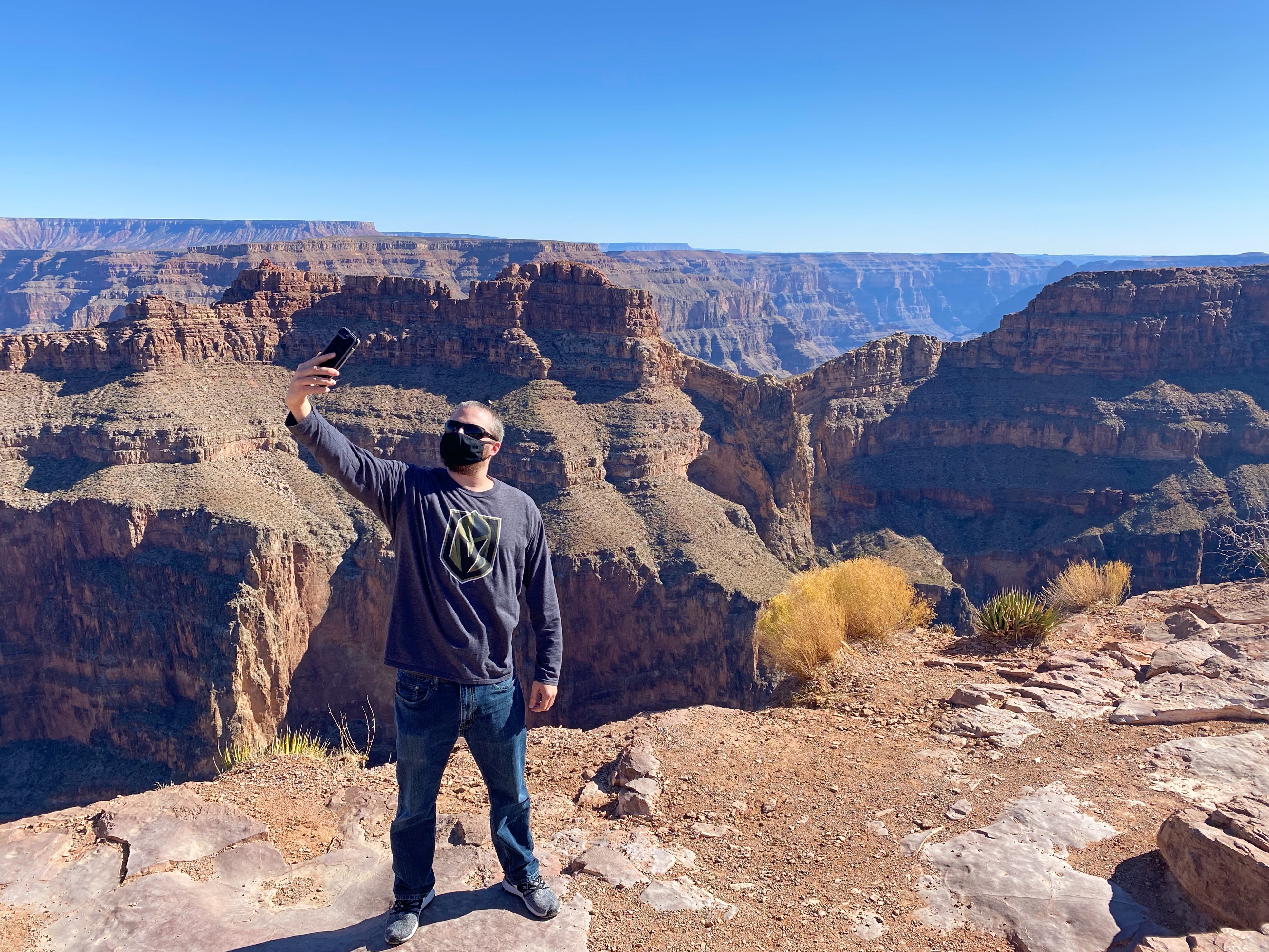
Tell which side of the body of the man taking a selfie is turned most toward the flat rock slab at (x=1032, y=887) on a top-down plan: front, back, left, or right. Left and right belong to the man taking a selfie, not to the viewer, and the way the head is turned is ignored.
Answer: left

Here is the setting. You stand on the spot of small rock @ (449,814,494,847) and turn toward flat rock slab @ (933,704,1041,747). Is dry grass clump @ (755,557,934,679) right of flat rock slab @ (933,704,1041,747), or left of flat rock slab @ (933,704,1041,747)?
left

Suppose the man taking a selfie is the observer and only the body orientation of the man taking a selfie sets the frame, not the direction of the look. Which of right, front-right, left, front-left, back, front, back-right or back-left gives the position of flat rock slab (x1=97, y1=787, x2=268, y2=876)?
back-right

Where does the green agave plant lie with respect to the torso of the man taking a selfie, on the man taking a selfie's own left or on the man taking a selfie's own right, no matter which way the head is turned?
on the man taking a selfie's own left

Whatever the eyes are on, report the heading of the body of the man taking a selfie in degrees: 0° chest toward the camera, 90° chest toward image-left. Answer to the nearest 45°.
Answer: approximately 0°

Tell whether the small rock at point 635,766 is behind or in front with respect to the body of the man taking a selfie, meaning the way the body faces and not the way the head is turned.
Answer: behind

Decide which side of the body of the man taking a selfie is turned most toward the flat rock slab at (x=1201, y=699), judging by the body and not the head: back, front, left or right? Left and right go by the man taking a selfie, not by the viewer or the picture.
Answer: left
